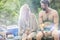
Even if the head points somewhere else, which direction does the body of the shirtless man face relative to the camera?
toward the camera
